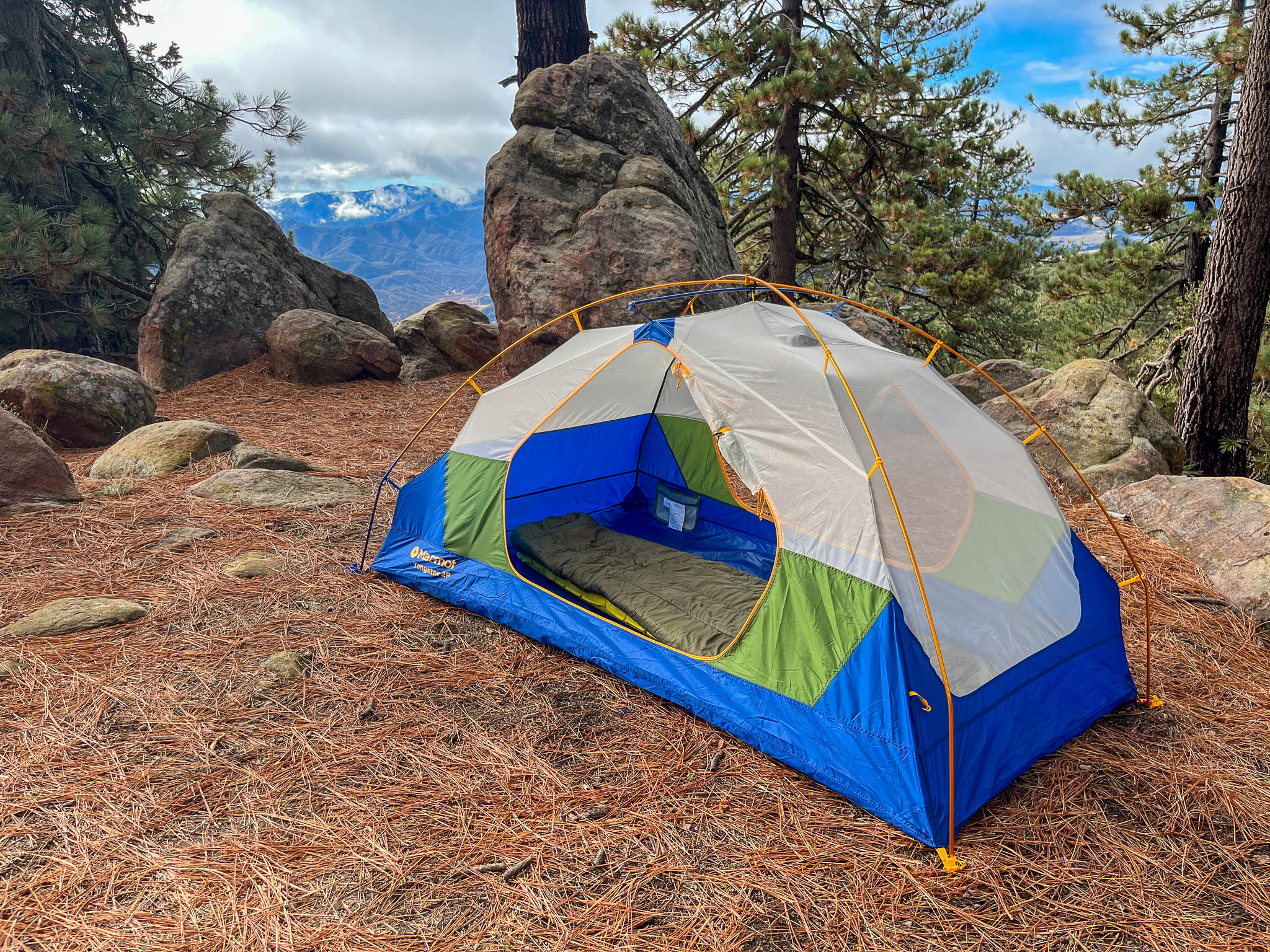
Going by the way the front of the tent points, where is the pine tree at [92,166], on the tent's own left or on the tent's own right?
on the tent's own right

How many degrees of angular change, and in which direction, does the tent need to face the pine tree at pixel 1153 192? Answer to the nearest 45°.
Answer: approximately 180°

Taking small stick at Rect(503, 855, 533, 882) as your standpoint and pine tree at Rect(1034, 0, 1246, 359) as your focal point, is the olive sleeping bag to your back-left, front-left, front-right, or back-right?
front-left

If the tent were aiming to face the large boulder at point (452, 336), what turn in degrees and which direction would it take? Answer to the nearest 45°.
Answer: approximately 90° to its right

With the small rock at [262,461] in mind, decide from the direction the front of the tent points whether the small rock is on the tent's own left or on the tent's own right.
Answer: on the tent's own right

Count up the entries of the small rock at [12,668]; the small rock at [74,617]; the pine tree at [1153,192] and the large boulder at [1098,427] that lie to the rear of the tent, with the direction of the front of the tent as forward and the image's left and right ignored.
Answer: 2

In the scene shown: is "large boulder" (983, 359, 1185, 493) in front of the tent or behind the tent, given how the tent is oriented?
behind

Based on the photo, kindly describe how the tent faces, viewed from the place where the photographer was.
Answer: facing the viewer and to the left of the viewer

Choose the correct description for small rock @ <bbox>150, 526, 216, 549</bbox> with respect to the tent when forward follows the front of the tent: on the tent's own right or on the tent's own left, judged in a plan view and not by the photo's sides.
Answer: on the tent's own right

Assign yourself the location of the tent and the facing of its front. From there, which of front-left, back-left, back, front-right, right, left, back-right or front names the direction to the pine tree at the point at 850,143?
back-right

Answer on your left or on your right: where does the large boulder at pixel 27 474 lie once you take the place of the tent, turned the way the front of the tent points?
on your right

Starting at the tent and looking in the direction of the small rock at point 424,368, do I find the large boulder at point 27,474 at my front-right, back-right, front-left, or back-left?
front-left

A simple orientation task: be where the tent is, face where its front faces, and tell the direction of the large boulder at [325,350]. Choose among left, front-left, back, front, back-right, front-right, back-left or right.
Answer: right

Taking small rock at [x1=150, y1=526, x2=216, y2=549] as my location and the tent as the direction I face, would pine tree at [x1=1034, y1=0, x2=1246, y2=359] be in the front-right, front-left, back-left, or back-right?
front-left

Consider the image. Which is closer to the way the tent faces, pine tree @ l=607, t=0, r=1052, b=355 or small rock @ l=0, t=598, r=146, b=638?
the small rock

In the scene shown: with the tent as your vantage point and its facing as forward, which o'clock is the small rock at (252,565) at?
The small rock is roughly at 2 o'clock from the tent.

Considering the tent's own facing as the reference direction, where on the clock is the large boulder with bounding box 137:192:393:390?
The large boulder is roughly at 3 o'clock from the tent.
